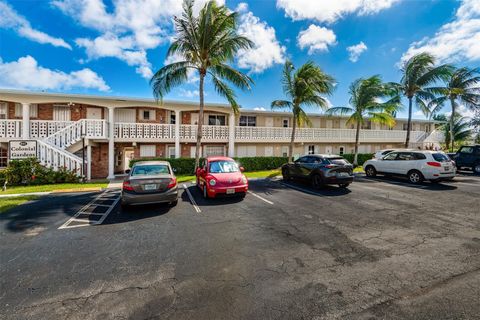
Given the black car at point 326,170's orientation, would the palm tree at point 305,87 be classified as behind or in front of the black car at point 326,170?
in front

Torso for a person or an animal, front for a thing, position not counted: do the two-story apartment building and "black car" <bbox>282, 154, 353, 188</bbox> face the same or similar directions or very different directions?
very different directions

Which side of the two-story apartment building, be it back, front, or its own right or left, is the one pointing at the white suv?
front

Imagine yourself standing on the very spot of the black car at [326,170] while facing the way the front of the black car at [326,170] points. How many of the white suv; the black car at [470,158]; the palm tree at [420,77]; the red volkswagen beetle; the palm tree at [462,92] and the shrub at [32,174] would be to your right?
4

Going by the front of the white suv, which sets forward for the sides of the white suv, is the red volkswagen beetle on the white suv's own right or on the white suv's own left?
on the white suv's own left

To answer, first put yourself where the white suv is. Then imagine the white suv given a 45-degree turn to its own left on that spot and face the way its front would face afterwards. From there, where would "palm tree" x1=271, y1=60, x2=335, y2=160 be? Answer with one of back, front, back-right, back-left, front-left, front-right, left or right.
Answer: front

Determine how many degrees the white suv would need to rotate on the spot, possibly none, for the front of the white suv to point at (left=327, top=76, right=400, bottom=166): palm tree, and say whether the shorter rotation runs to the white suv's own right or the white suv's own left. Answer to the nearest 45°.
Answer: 0° — it already faces it

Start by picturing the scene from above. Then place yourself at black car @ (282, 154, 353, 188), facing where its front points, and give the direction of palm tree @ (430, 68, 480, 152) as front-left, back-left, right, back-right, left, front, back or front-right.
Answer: right

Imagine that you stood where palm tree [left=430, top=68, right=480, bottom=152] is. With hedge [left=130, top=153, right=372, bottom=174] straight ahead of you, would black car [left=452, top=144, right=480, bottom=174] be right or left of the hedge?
left

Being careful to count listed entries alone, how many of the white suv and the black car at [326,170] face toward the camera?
0

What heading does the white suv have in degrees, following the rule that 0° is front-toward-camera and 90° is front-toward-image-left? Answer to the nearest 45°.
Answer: approximately 135°
